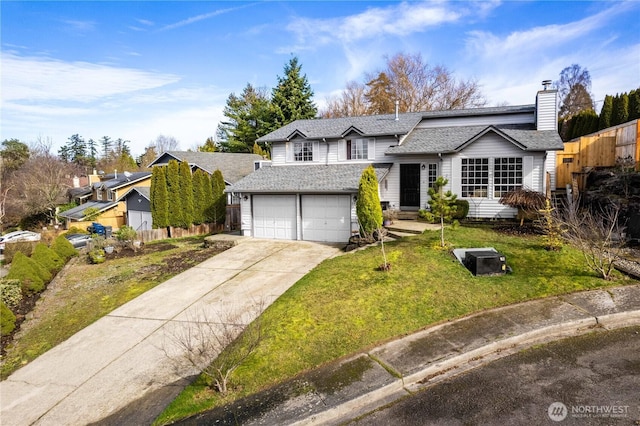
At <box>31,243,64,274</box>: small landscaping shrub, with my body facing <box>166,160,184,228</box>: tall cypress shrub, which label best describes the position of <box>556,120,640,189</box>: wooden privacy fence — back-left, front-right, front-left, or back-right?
front-right

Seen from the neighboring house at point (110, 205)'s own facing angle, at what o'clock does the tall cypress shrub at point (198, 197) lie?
The tall cypress shrub is roughly at 10 o'clock from the neighboring house.

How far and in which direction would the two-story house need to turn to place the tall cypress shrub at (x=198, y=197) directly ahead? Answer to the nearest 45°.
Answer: approximately 90° to its right

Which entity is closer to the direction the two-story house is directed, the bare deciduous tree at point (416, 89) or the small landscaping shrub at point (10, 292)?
the small landscaping shrub

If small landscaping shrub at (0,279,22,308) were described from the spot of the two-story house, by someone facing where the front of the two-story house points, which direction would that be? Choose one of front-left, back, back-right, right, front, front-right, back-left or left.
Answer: front-right

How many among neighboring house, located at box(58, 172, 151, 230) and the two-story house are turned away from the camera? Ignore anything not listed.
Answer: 0

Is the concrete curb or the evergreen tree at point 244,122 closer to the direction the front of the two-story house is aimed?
the concrete curb

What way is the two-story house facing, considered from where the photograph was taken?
facing the viewer

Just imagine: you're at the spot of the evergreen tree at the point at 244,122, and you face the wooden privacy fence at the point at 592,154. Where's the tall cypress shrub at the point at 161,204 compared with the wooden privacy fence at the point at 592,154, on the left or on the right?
right

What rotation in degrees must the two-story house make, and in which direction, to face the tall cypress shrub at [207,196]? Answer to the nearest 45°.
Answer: approximately 90° to its right

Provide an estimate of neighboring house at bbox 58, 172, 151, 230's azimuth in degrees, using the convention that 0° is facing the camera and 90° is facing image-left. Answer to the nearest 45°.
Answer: approximately 45°
